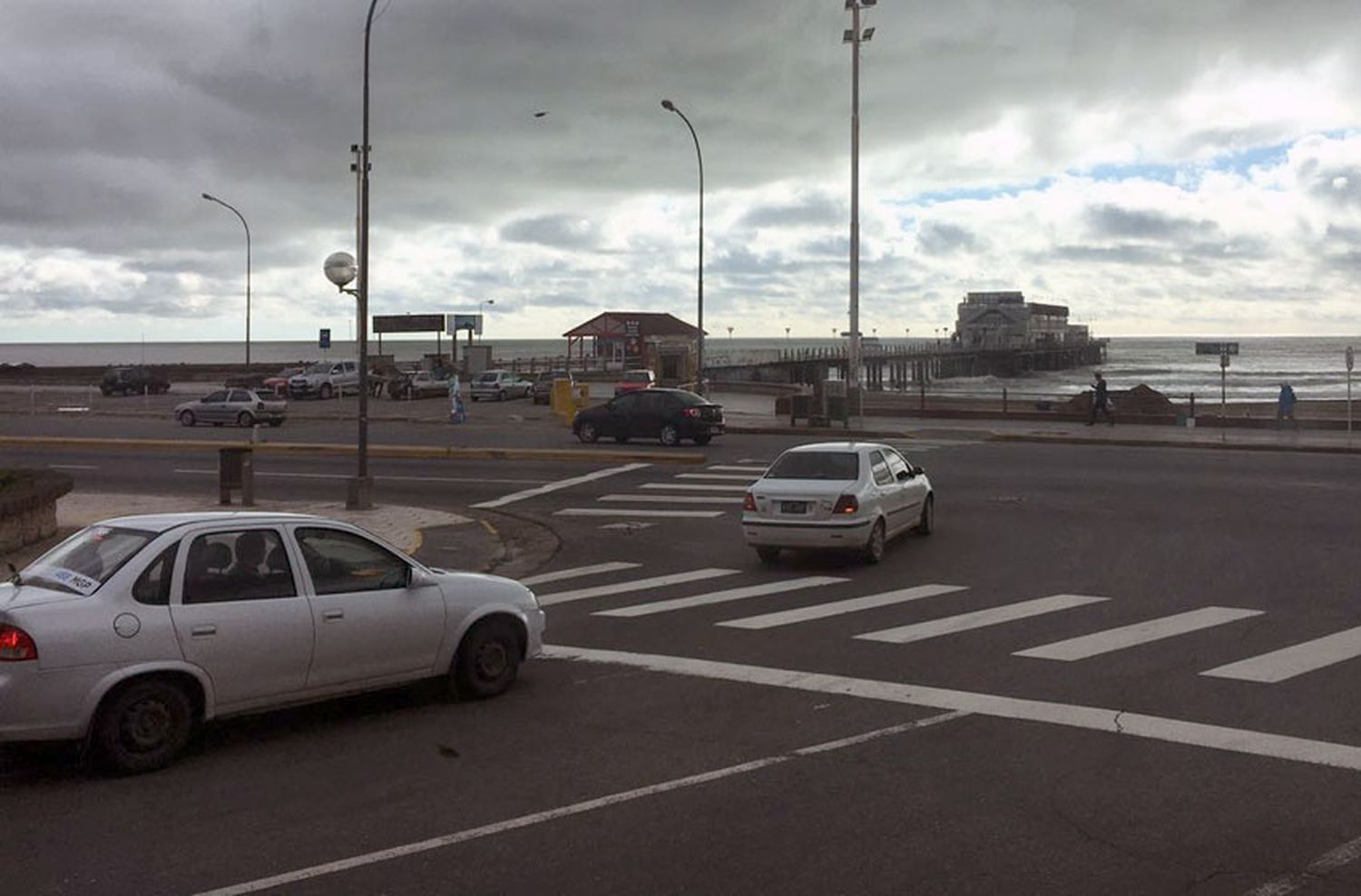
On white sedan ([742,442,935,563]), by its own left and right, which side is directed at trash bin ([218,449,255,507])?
left

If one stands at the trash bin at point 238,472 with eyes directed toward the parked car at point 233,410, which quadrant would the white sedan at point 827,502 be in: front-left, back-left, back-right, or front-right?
back-right

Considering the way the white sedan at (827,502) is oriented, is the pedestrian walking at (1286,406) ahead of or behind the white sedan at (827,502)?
ahead

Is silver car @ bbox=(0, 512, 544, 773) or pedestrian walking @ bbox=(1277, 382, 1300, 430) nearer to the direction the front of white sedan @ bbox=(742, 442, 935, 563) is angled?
the pedestrian walking

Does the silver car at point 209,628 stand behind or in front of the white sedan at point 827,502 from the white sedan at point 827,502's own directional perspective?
behind

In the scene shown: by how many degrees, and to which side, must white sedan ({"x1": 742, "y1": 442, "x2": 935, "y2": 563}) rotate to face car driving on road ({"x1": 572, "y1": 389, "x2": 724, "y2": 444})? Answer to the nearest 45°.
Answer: approximately 45° to its left

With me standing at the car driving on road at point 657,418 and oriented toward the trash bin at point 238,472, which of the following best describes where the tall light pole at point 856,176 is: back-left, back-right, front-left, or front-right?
back-left

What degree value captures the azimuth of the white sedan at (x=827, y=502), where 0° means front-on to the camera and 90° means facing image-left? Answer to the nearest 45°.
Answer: approximately 225°

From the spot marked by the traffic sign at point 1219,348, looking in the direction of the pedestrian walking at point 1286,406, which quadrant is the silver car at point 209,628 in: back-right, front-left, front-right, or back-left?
back-right
